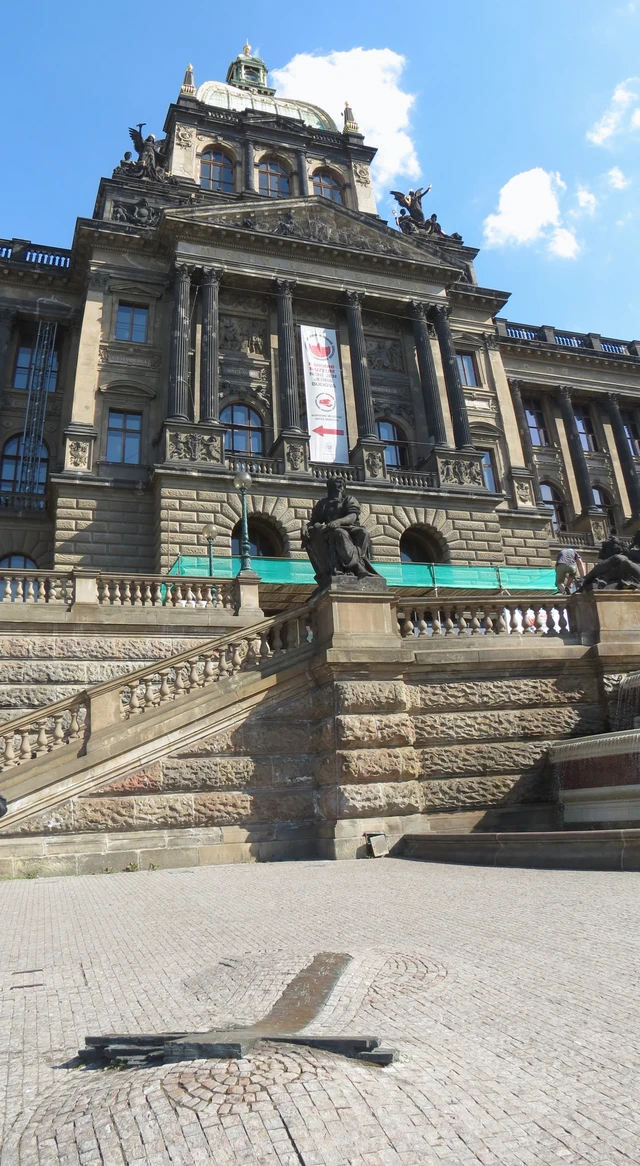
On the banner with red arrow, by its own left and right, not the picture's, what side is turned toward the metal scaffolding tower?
right

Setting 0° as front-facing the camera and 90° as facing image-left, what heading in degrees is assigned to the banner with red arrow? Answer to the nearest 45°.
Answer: approximately 0°

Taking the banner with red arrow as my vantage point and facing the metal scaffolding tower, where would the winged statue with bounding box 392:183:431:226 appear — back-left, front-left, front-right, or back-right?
back-right
